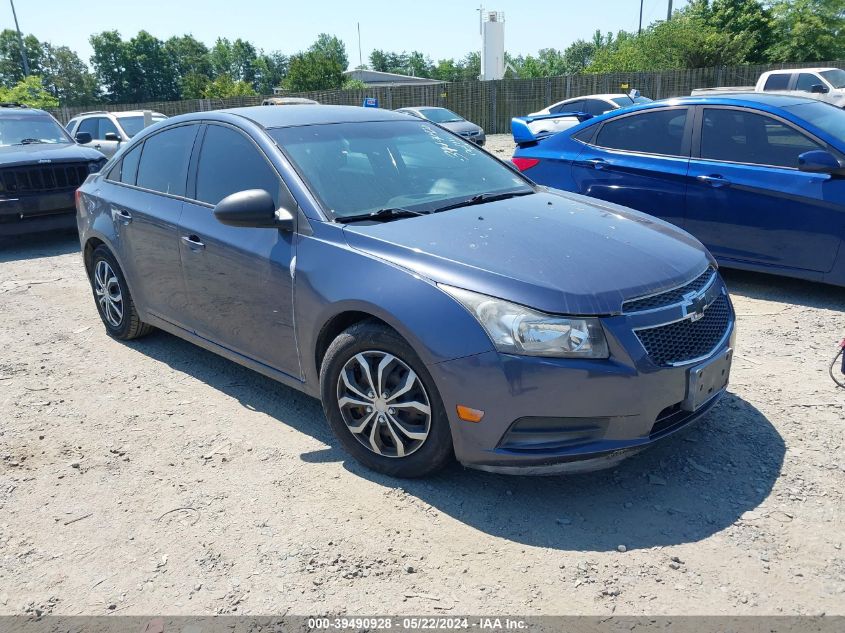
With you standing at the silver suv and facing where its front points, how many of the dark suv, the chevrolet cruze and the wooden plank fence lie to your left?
1

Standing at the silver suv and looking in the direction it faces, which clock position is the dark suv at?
The dark suv is roughly at 2 o'clock from the silver suv.

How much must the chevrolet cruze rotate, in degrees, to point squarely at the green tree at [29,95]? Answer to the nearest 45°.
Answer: approximately 180°

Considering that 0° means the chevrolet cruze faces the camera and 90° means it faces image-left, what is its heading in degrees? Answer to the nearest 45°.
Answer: approximately 315°

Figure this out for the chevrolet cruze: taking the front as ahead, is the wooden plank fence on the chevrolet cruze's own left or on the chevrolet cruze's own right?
on the chevrolet cruze's own left

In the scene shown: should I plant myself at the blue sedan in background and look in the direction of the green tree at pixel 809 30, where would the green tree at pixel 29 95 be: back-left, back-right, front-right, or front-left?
front-left

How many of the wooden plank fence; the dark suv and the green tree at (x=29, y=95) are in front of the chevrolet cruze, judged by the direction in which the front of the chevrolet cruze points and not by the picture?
0

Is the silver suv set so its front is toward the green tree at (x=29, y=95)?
no

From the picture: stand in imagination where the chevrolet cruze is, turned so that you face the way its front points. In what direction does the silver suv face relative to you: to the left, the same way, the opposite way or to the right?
the same way

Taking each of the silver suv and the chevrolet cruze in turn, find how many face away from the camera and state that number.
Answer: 0

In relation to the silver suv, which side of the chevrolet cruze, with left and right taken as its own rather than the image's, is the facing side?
back

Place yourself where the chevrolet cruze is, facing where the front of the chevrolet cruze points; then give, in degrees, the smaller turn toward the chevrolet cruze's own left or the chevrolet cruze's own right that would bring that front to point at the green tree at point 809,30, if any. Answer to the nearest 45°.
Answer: approximately 90° to the chevrolet cruze's own left

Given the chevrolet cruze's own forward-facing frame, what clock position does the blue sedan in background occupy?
The blue sedan in background is roughly at 9 o'clock from the chevrolet cruze.

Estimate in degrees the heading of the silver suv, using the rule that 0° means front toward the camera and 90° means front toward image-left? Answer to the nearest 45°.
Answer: approximately 315°

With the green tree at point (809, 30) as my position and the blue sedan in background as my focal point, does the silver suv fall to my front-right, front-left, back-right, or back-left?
front-right
